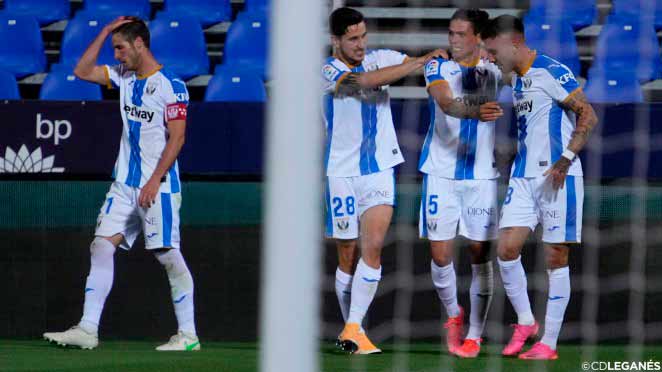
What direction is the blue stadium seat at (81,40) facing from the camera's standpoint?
toward the camera

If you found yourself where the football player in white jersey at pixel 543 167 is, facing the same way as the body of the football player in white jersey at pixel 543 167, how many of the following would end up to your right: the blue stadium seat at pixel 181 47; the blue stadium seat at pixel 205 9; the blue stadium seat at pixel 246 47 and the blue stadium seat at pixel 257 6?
4

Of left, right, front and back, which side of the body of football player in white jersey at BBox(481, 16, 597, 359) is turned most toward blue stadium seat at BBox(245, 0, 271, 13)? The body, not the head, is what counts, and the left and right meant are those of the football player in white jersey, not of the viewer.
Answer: right

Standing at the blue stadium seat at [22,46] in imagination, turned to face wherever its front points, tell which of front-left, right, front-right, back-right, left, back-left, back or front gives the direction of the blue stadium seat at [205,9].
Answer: left

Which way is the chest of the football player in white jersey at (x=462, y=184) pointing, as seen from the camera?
toward the camera

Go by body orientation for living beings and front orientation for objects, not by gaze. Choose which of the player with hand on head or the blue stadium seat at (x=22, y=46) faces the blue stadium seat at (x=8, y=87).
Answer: the blue stadium seat at (x=22, y=46)

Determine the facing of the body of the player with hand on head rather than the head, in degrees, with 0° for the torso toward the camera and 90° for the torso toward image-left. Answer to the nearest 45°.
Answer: approximately 45°

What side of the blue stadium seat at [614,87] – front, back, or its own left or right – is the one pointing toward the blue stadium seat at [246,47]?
right
